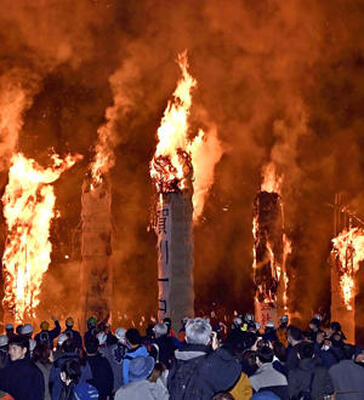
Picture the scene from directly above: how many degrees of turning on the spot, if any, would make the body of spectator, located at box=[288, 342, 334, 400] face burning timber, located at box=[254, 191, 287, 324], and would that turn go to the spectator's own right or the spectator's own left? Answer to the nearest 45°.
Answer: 0° — they already face it

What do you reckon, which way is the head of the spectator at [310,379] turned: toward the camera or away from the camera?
away from the camera

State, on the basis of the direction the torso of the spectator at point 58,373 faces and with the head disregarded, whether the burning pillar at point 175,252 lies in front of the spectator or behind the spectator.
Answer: in front

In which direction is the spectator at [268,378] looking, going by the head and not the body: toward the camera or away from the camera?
away from the camera

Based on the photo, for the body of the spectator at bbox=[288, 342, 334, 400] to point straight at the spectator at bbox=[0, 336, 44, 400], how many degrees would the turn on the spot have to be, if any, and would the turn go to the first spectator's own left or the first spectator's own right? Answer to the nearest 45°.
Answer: approximately 90° to the first spectator's own left

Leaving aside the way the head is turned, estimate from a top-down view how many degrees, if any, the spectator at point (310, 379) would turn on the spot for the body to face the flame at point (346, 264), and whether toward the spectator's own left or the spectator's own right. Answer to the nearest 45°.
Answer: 0° — they already face it

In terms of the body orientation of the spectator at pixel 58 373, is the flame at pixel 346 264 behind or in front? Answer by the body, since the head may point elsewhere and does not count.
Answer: in front

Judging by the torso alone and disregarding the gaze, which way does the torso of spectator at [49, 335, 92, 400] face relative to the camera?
away from the camera

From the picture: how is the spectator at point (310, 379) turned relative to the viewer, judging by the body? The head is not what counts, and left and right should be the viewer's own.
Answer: facing away from the viewer

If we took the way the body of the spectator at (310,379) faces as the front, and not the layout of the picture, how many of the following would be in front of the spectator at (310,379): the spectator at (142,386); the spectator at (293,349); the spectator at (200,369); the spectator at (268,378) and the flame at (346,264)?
2

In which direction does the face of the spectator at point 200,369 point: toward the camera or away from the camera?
away from the camera
